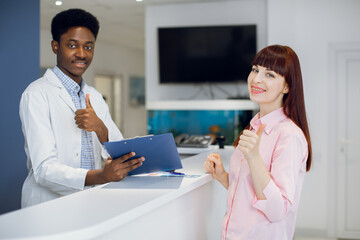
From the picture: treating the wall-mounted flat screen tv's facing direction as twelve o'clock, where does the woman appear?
The woman is roughly at 12 o'clock from the wall-mounted flat screen tv.

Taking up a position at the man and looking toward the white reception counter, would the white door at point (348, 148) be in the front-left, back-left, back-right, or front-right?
back-left

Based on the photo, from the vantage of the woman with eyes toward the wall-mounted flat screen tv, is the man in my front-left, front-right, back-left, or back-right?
front-left

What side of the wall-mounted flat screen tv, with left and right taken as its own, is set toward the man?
front

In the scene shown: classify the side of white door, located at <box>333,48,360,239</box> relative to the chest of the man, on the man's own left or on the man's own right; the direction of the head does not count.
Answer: on the man's own left

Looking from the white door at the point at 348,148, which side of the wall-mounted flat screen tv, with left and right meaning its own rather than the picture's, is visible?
left

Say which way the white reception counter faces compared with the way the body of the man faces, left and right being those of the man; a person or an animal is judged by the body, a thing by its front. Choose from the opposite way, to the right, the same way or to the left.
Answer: the same way

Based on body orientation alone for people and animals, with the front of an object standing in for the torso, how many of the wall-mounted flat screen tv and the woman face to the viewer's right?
0

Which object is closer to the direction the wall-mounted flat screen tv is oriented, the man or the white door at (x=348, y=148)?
the man

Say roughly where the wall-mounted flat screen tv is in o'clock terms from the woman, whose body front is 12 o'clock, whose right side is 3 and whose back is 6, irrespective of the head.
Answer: The wall-mounted flat screen tv is roughly at 4 o'clock from the woman.

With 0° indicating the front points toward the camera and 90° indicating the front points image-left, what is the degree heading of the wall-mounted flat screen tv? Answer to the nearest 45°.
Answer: approximately 0°

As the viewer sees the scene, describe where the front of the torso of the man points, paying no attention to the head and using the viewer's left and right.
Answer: facing the viewer and to the right of the viewer
